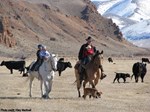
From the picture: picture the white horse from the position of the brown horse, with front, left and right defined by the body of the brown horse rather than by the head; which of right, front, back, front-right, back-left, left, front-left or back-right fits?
back-right

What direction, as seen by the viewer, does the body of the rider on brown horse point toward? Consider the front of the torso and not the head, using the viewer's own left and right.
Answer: facing the viewer and to the right of the viewer

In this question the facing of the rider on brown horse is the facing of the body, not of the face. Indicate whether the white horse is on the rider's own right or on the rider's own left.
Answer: on the rider's own right
